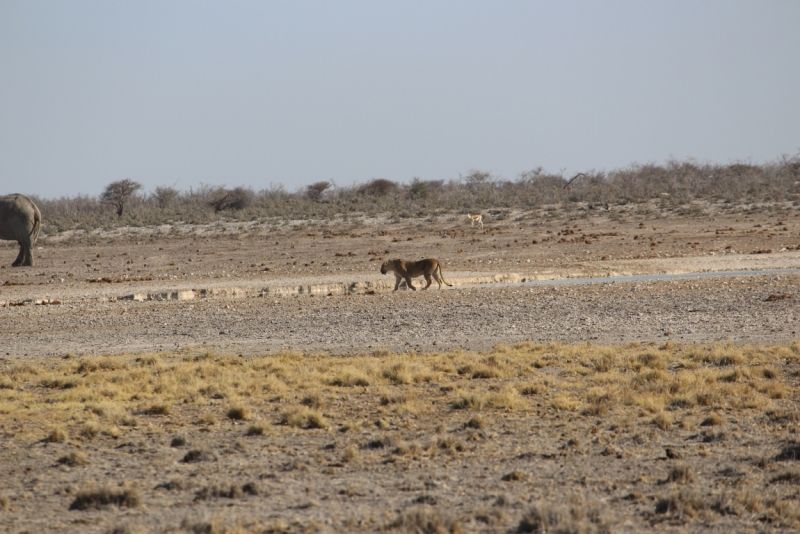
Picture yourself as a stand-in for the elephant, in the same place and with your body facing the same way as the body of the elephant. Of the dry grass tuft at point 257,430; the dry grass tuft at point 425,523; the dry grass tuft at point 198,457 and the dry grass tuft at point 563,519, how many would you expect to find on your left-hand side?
4

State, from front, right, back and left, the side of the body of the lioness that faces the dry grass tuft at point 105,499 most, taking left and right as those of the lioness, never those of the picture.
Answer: left

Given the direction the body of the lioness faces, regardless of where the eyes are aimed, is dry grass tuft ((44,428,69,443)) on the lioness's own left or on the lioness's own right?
on the lioness's own left

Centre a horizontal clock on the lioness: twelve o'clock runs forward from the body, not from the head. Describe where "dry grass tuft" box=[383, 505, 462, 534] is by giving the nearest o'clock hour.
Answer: The dry grass tuft is roughly at 9 o'clock from the lioness.

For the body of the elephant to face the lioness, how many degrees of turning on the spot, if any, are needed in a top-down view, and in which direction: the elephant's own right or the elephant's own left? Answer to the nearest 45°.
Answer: approximately 135° to the elephant's own left

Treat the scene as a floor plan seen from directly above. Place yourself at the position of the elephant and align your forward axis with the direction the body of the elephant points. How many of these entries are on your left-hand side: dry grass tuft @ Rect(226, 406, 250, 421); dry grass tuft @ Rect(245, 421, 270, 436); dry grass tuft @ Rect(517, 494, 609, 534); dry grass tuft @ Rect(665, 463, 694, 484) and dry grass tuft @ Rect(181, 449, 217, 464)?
5

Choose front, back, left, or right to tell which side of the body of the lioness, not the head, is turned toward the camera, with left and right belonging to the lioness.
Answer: left

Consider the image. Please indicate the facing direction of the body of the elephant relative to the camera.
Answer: to the viewer's left

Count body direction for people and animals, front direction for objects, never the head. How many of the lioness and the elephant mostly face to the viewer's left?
2

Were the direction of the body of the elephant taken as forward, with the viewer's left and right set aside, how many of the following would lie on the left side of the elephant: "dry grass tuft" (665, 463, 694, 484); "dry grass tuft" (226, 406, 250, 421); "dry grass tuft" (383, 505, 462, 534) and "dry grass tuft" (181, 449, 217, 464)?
4

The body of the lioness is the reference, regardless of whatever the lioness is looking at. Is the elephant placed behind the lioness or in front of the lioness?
in front

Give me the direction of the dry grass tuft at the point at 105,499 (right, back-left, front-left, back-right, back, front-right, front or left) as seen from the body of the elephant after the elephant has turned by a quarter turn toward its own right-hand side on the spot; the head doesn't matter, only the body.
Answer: back

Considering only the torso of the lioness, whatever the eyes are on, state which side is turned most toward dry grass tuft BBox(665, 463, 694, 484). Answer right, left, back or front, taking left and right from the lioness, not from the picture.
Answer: left
